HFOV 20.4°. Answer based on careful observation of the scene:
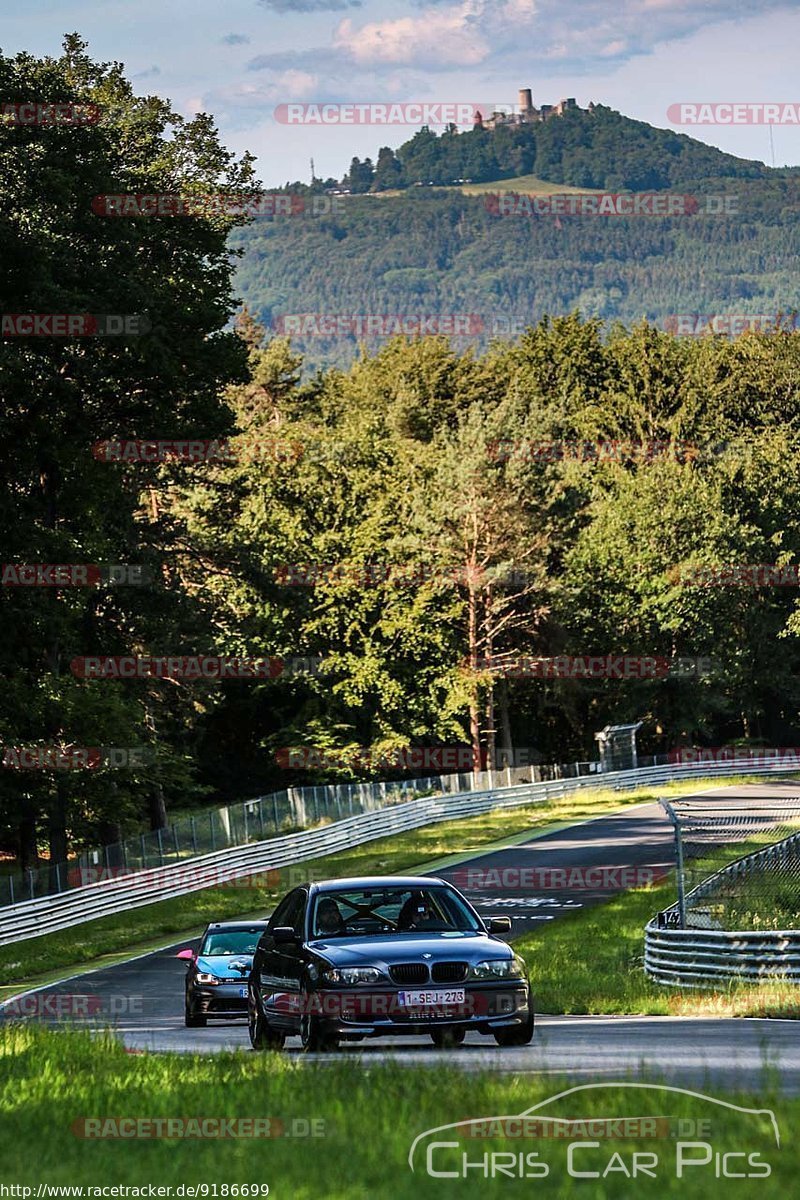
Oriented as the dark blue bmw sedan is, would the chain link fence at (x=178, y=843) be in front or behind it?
behind

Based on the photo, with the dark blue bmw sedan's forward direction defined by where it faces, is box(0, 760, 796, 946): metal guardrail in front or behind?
behind

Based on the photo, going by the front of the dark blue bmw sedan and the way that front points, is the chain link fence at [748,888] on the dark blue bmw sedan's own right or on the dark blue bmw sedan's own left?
on the dark blue bmw sedan's own left

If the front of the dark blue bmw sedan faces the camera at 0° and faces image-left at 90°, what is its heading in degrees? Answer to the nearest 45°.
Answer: approximately 315°

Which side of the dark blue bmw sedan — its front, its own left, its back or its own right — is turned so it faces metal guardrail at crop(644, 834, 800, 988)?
left
